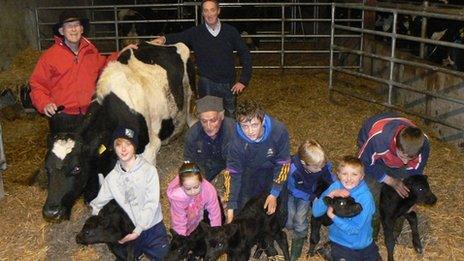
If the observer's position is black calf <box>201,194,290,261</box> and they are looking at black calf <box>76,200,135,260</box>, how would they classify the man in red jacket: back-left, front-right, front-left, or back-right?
front-right

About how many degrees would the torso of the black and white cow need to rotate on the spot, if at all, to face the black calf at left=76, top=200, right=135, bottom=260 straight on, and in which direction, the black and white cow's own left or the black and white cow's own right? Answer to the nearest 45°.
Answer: approximately 45° to the black and white cow's own left

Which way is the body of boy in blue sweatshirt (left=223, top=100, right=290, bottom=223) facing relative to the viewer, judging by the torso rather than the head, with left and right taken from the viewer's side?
facing the viewer

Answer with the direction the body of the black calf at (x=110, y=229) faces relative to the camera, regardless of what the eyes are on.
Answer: to the viewer's left

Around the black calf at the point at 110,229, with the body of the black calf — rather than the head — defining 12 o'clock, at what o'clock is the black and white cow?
The black and white cow is roughly at 3 o'clock from the black calf.

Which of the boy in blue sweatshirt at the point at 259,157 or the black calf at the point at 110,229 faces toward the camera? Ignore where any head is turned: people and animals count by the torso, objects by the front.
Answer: the boy in blue sweatshirt

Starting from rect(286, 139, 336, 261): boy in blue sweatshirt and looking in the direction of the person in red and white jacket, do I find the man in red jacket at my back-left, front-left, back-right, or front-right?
back-left

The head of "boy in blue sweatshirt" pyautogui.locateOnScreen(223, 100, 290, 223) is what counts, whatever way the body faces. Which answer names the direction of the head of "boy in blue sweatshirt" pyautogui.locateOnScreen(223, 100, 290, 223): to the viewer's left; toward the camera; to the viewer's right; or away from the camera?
toward the camera

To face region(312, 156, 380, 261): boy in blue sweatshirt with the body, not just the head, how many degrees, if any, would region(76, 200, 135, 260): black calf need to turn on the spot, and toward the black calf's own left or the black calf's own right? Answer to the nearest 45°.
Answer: approximately 180°
